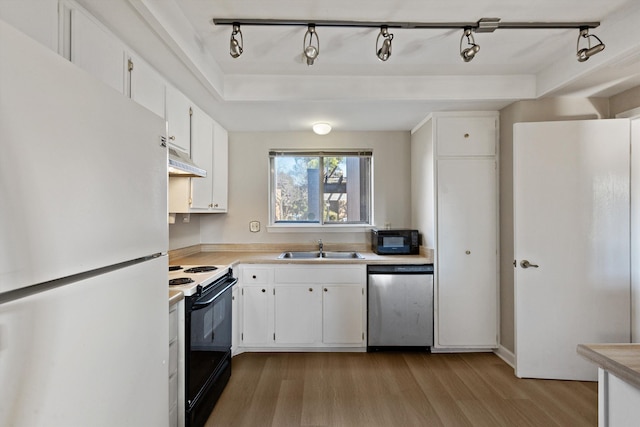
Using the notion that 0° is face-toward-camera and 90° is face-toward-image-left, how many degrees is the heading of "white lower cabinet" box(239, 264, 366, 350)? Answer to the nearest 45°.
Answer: approximately 0°

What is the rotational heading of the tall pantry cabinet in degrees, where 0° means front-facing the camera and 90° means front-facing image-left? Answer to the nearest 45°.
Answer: approximately 0°

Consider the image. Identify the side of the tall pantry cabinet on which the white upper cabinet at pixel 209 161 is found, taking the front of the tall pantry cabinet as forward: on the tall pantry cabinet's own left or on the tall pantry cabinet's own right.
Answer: on the tall pantry cabinet's own right

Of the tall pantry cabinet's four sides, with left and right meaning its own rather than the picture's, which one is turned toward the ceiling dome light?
right

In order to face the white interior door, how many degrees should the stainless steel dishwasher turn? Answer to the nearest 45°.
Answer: approximately 90° to its left

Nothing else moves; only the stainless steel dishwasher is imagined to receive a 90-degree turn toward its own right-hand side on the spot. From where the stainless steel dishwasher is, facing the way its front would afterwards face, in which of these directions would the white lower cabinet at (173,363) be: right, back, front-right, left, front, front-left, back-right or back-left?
front-left

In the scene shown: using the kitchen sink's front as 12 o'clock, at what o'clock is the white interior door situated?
The white interior door is roughly at 10 o'clock from the kitchen sink.
